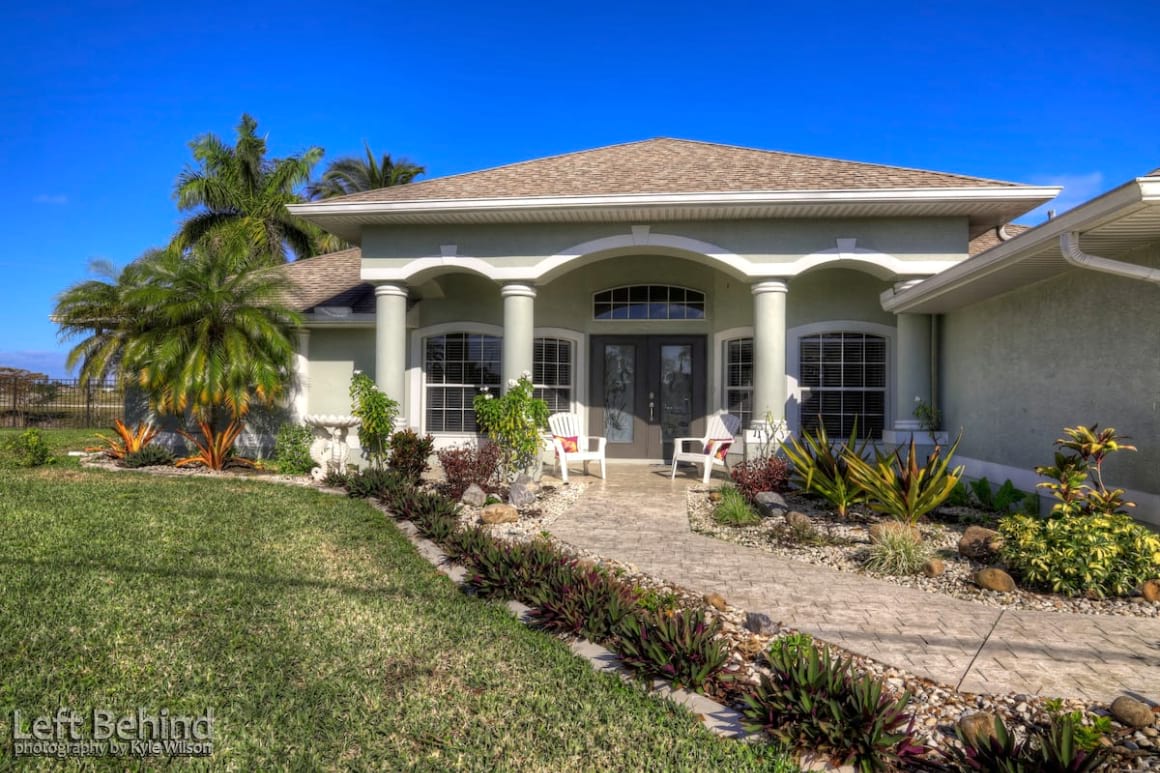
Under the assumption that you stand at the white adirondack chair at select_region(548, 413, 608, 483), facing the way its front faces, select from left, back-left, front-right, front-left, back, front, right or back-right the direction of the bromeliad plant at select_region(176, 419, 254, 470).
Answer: back-right

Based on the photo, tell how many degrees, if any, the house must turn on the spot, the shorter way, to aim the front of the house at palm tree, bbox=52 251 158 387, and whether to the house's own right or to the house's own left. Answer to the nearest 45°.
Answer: approximately 90° to the house's own right

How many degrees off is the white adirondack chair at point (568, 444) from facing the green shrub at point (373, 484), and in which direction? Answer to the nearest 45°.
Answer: approximately 90° to its right

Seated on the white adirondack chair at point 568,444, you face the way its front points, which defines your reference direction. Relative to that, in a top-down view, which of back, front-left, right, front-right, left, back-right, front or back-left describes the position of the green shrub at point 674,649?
front-right

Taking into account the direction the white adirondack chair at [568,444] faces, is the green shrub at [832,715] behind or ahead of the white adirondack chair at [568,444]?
ahead

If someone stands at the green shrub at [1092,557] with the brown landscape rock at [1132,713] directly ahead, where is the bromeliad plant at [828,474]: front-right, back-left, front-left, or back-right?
back-right

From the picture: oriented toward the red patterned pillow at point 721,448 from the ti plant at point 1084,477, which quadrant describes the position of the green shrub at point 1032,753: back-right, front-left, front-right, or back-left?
back-left

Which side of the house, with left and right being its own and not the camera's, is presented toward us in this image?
front

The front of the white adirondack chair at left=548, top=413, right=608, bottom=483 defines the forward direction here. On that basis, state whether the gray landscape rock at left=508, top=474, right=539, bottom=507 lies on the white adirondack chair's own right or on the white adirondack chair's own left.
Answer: on the white adirondack chair's own right

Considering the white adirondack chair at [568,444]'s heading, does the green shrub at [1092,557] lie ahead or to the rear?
ahead
